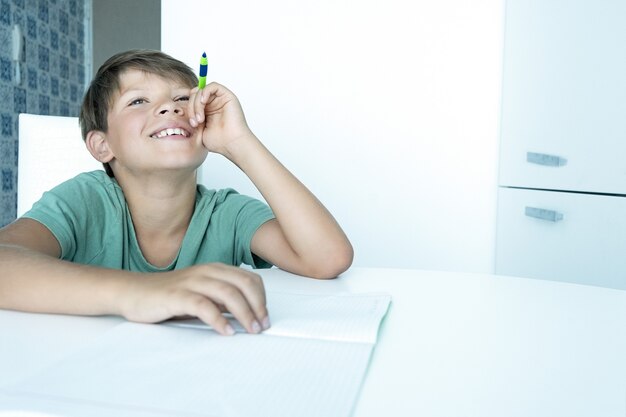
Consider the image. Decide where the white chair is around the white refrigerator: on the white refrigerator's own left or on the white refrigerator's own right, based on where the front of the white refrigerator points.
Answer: on the white refrigerator's own right

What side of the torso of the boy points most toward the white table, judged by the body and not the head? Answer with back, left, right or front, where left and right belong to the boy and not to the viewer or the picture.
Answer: front

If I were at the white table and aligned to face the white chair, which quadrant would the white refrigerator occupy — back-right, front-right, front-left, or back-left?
front-right

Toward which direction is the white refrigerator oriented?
toward the camera

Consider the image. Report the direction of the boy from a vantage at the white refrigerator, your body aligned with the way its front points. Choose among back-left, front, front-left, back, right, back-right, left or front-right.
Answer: front-right

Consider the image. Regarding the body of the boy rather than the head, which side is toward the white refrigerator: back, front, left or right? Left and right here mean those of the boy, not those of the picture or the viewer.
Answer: left

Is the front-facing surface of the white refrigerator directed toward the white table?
yes

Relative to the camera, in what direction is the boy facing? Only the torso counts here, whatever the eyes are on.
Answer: toward the camera

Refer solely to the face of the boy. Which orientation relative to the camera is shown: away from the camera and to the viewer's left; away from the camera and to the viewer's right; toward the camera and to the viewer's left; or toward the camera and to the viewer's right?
toward the camera and to the viewer's right

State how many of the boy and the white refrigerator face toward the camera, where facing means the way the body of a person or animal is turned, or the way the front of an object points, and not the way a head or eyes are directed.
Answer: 2

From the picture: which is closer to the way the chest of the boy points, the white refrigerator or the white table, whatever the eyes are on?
the white table
